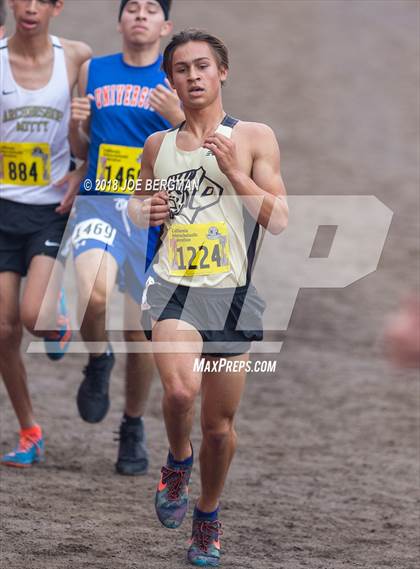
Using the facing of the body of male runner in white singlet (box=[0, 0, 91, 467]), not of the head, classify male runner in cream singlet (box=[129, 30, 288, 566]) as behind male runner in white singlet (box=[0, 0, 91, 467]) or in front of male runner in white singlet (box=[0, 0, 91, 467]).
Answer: in front

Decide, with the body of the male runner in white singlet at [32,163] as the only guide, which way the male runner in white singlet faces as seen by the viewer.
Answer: toward the camera

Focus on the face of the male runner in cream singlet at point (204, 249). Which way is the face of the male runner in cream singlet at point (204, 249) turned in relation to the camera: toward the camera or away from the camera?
toward the camera
